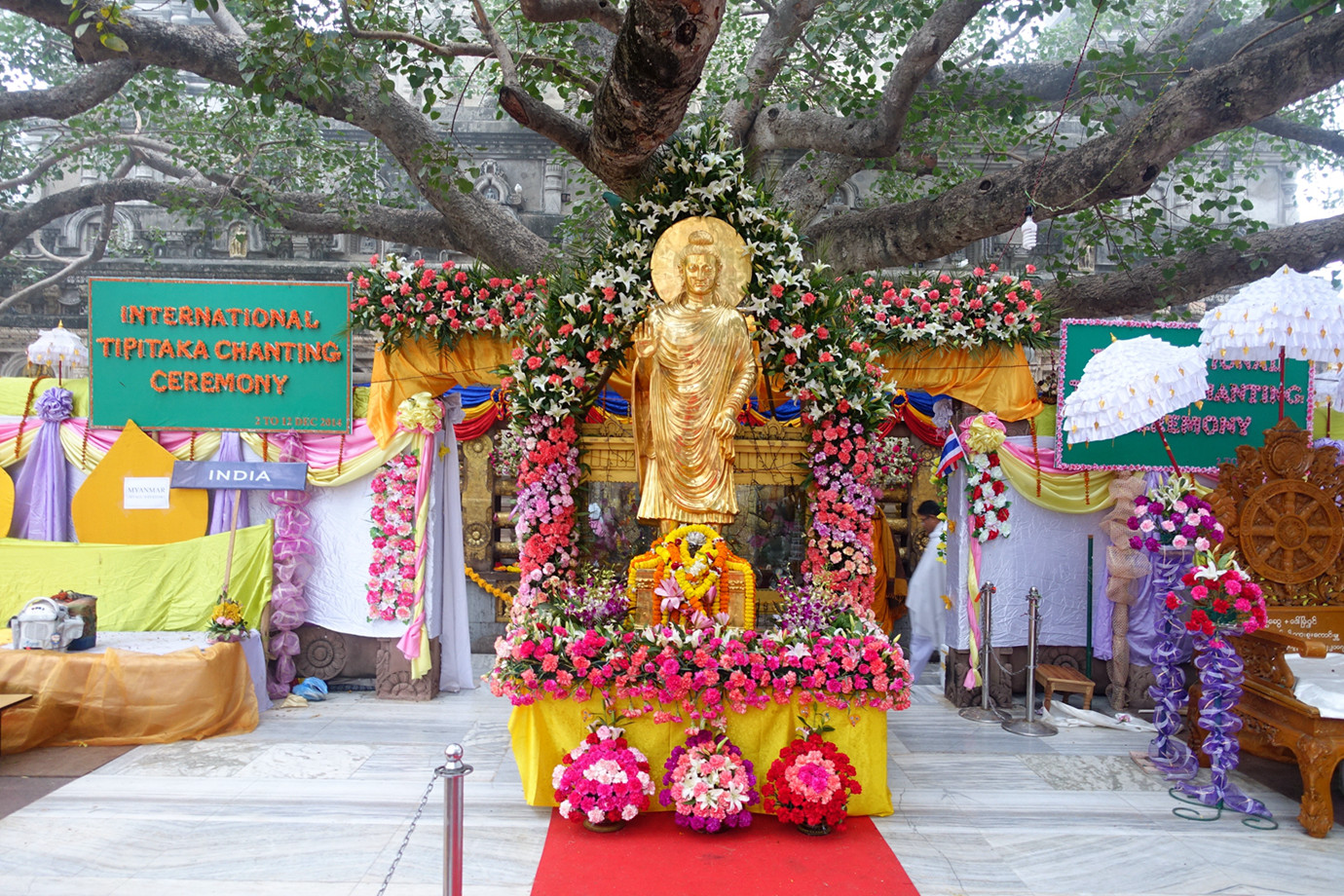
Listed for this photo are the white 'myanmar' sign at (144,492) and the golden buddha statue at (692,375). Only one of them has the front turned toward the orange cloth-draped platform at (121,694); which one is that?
the white 'myanmar' sign

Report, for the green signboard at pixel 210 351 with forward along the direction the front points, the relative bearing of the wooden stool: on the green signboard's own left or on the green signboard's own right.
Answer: on the green signboard's own left

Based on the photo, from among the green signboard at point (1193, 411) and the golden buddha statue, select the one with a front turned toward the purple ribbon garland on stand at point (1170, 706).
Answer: the green signboard

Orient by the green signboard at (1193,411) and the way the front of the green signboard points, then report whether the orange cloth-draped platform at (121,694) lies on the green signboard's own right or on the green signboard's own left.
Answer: on the green signboard's own right

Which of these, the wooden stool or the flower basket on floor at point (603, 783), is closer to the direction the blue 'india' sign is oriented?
the flower basket on floor

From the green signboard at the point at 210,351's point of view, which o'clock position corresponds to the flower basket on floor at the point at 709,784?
The flower basket on floor is roughly at 11 o'clock from the green signboard.

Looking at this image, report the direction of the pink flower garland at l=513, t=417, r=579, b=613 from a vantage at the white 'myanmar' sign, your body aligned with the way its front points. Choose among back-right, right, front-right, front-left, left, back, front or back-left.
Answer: front-left
